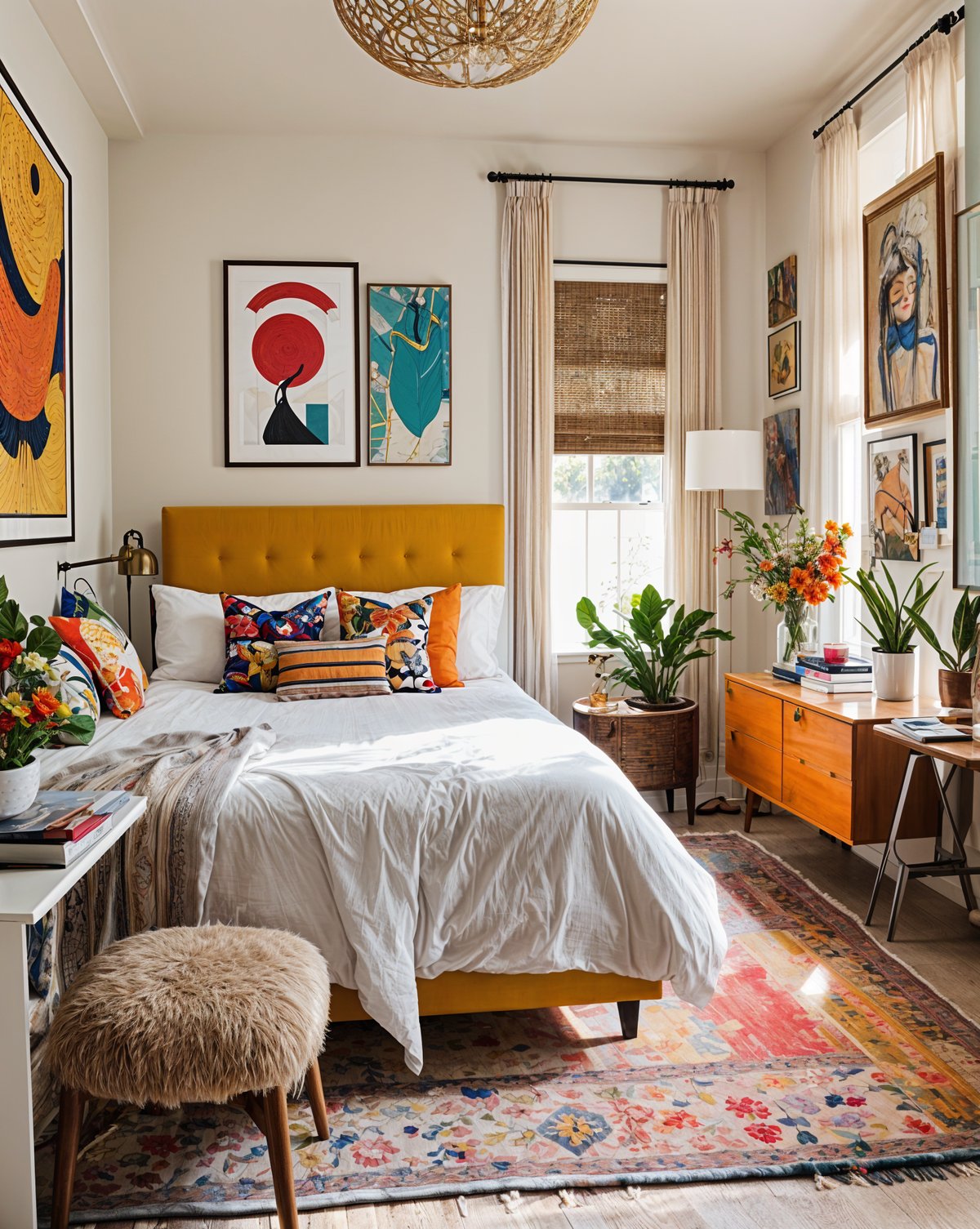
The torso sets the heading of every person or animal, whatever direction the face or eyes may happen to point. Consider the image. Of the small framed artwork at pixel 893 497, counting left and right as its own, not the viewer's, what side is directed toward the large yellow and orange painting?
front

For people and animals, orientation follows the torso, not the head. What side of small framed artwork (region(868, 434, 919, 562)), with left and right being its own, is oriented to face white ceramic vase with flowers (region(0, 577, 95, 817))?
front

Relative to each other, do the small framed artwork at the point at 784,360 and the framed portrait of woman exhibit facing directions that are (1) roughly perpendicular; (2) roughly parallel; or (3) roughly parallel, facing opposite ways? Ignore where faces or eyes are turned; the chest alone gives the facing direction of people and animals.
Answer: roughly parallel

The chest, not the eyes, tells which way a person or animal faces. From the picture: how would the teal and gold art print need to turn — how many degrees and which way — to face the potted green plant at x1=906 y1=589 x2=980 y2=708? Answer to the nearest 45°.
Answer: approximately 45° to its left

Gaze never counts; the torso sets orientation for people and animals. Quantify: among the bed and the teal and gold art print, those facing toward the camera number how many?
2

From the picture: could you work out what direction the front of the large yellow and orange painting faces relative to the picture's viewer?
facing to the right of the viewer

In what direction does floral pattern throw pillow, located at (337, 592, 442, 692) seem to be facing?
toward the camera

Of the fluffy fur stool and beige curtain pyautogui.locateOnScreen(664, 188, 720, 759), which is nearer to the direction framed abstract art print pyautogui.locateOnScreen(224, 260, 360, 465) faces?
the fluffy fur stool

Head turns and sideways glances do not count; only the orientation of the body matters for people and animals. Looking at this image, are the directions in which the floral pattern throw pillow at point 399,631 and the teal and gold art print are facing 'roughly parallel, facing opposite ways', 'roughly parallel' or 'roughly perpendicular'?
roughly parallel

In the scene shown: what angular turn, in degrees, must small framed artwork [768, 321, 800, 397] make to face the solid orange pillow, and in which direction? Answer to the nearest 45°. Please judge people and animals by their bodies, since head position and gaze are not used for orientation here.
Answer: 0° — it already faces it

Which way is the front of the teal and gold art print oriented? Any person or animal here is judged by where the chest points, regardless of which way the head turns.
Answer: toward the camera

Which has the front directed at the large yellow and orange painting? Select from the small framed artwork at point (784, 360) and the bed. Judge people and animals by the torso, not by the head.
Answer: the small framed artwork
